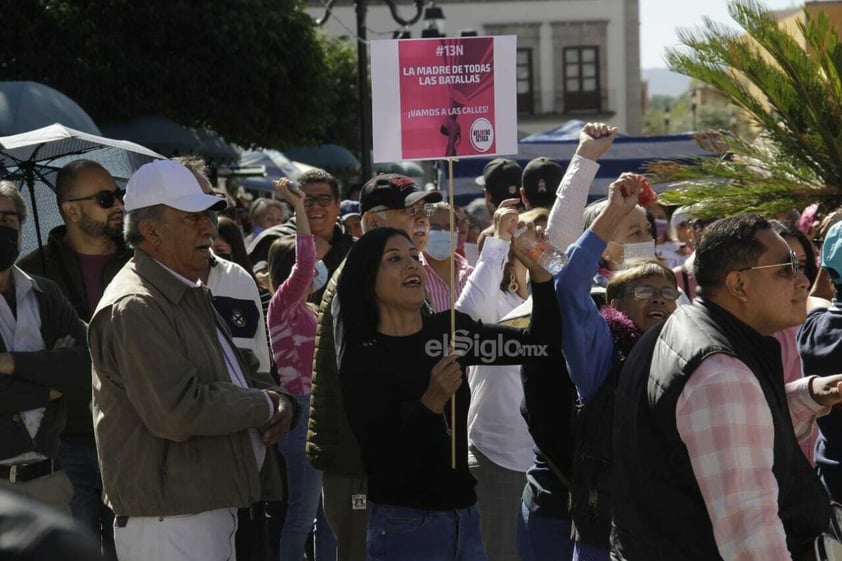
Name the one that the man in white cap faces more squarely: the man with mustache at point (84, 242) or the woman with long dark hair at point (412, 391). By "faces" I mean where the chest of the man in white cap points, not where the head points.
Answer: the woman with long dark hair

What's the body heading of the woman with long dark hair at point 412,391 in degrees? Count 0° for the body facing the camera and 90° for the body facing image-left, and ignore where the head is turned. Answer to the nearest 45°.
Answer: approximately 315°

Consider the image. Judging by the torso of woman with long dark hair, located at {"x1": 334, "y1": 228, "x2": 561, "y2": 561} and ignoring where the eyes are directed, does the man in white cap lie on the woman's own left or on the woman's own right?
on the woman's own right

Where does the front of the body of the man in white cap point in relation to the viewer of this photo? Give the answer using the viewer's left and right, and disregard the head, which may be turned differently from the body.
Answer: facing to the right of the viewer
